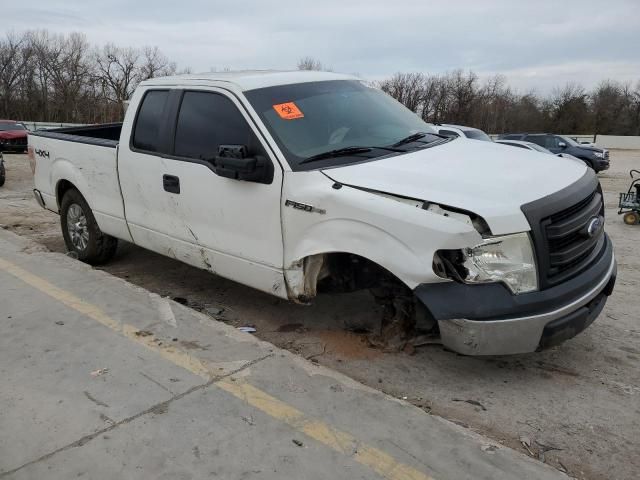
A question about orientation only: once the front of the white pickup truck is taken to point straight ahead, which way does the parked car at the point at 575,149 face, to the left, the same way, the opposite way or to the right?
the same way

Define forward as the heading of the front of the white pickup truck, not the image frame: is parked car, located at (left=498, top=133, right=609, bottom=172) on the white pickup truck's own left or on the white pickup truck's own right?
on the white pickup truck's own left

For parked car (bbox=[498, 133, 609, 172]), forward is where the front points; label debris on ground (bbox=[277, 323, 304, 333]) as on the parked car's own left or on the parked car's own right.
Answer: on the parked car's own right

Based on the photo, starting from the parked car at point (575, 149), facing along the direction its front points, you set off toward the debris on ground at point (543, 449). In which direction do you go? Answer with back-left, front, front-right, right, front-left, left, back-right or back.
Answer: front-right

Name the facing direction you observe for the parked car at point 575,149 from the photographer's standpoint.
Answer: facing the viewer and to the right of the viewer

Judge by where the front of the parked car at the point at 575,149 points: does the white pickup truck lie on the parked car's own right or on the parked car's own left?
on the parked car's own right

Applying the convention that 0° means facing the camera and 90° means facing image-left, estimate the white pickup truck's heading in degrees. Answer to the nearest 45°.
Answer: approximately 315°

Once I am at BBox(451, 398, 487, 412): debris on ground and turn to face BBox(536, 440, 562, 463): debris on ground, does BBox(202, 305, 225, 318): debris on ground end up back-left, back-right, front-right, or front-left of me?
back-right

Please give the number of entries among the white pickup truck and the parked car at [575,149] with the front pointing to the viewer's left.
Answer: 0

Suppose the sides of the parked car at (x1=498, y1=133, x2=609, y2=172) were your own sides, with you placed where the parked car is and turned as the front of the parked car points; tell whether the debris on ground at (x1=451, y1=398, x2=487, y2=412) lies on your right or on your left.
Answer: on your right

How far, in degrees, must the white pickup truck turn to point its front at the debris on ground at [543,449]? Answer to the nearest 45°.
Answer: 0° — it already faces it

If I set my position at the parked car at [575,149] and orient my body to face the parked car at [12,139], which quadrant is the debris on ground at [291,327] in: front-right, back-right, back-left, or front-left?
front-left
